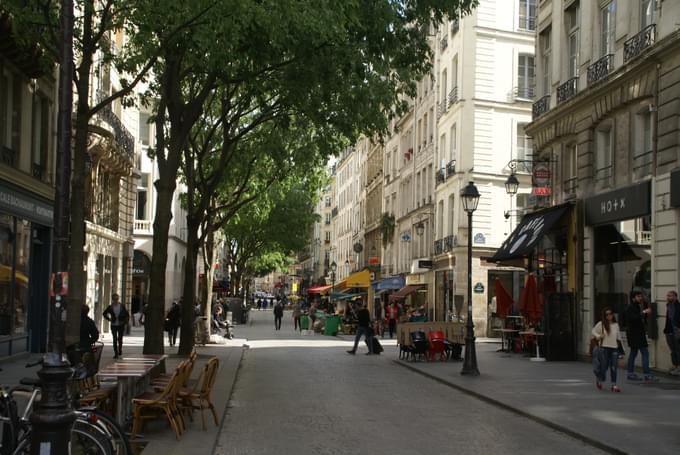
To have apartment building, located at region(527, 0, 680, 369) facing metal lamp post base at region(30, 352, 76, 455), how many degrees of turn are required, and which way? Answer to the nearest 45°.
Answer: approximately 45° to its left

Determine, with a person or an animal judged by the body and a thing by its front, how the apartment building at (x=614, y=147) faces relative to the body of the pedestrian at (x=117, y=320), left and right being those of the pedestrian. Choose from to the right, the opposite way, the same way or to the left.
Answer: to the right

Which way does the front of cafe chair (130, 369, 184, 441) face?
to the viewer's left

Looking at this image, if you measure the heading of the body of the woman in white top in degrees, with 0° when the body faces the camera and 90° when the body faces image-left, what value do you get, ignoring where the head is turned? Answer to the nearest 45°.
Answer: approximately 0°

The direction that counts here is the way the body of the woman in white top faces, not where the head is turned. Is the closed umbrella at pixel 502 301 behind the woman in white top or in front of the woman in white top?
behind

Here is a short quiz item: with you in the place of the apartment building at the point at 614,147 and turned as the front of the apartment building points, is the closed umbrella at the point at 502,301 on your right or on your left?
on your right

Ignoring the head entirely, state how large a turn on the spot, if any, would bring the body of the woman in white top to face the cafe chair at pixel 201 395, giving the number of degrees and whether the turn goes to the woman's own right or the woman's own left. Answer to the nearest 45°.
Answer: approximately 45° to the woman's own right

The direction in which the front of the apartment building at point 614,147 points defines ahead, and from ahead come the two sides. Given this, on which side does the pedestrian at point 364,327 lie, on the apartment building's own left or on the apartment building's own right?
on the apartment building's own right

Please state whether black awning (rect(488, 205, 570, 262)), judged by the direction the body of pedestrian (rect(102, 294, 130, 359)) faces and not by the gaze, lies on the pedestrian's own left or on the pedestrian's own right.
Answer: on the pedestrian's own left

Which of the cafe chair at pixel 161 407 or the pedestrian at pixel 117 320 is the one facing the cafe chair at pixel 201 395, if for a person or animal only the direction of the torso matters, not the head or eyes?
the pedestrian

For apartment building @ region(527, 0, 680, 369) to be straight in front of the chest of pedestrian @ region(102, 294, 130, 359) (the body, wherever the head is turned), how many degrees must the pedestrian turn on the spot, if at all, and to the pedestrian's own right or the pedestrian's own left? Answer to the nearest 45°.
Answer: approximately 90° to the pedestrian's own left
